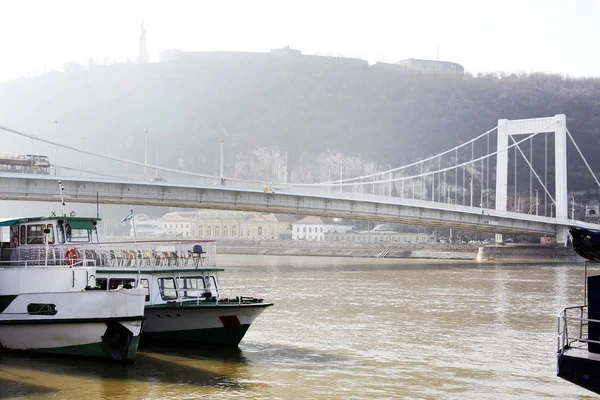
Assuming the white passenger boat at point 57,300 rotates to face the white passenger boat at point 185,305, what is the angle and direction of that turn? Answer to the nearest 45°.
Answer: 0° — it already faces it

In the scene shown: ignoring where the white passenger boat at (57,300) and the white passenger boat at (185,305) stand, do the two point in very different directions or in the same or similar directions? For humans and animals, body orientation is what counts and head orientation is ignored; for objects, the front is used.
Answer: same or similar directions

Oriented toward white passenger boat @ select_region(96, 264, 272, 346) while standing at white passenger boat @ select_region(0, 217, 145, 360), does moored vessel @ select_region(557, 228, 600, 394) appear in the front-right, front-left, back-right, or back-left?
front-right

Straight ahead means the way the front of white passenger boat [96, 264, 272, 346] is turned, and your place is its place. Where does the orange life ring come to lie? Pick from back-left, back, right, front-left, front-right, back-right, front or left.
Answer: back

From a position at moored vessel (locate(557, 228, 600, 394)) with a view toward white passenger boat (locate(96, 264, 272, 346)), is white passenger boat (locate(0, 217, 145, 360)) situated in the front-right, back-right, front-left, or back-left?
front-left

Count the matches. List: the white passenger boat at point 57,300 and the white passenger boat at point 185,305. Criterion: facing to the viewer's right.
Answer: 2

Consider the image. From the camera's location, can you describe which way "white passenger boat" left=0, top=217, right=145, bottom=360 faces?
facing to the right of the viewer

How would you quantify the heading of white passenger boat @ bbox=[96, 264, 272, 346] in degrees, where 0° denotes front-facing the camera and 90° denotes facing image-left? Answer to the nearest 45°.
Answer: approximately 270°

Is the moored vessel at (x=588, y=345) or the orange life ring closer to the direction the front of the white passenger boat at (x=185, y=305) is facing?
the moored vessel

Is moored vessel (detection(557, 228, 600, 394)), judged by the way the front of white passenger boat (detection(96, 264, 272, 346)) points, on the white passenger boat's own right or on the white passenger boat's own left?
on the white passenger boat's own right

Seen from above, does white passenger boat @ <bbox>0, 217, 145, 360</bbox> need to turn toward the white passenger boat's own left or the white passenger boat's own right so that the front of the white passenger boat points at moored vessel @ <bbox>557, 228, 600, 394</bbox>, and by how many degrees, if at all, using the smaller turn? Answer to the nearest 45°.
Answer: approximately 45° to the white passenger boat's own right
